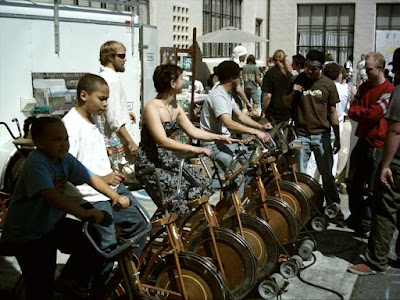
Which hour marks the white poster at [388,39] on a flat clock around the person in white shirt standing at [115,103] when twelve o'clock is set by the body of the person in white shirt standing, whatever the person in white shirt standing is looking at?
The white poster is roughly at 10 o'clock from the person in white shirt standing.

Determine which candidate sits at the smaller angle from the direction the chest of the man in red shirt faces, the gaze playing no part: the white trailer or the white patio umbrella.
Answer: the white trailer

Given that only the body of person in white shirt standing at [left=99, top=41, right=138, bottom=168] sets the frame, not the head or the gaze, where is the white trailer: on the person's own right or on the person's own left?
on the person's own left

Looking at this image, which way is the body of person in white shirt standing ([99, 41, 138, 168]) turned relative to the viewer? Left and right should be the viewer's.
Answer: facing to the right of the viewer

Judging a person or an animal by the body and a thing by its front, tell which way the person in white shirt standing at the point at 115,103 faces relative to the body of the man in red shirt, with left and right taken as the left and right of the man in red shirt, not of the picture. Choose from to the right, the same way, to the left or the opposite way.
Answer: the opposite way

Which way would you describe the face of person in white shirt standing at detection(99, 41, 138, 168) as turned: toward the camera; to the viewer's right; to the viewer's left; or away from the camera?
to the viewer's right

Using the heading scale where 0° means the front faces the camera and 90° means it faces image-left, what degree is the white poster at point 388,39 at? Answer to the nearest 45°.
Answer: approximately 0°

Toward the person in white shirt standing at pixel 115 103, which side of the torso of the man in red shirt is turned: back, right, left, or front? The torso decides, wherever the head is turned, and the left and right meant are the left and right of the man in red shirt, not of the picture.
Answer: front

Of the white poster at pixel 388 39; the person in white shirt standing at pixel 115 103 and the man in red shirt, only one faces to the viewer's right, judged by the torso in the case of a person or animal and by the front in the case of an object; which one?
the person in white shirt standing

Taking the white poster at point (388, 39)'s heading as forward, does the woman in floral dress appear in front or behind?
in front

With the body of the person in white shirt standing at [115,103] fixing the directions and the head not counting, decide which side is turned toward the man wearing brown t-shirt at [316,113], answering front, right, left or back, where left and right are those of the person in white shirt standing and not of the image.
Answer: front
